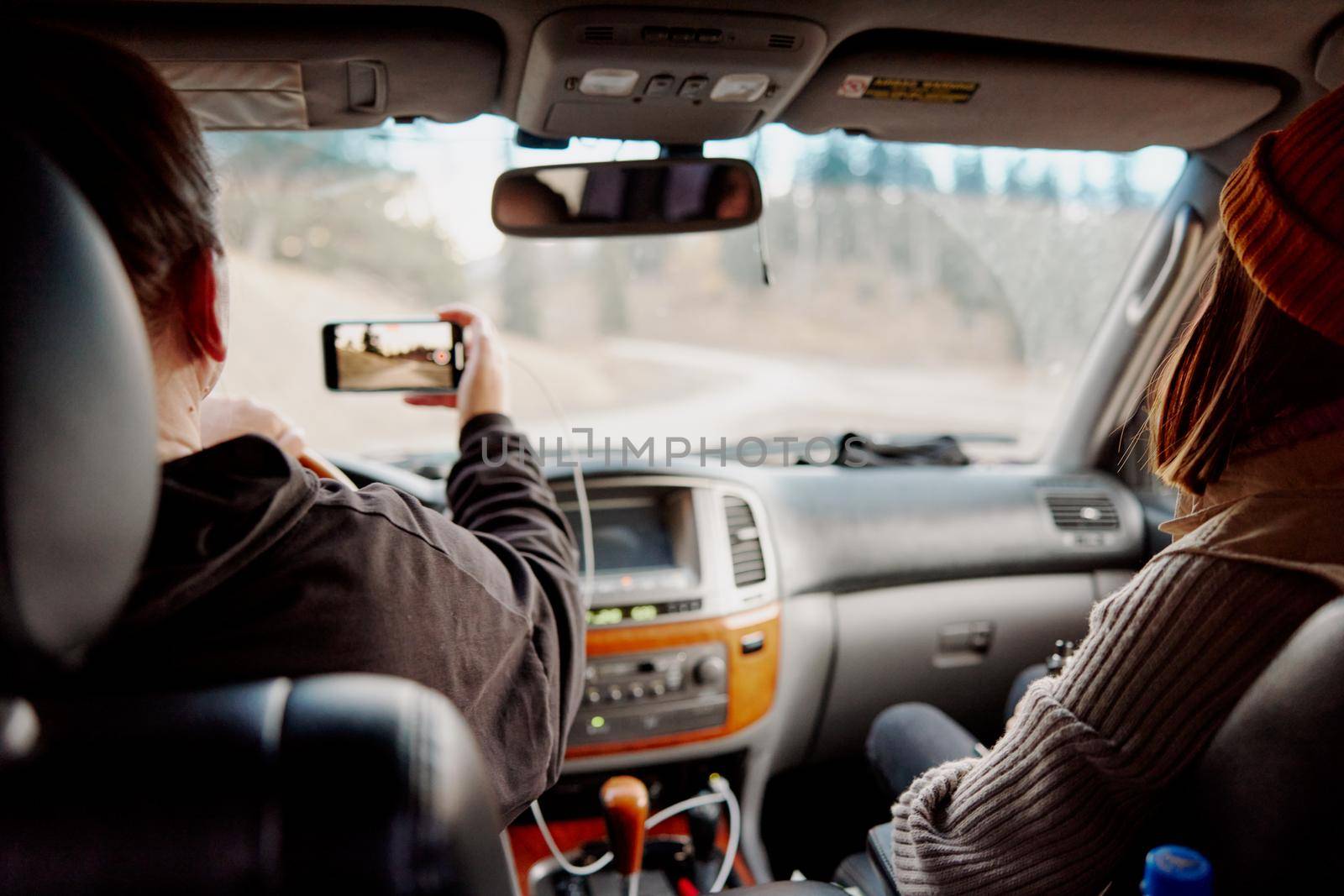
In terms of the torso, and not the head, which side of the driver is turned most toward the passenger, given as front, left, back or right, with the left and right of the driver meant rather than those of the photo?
right

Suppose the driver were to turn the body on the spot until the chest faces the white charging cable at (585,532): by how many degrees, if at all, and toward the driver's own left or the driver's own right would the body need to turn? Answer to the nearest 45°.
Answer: approximately 45° to the driver's own right

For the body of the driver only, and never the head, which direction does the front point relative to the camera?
away from the camera

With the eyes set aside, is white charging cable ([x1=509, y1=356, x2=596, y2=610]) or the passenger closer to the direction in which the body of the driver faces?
the white charging cable

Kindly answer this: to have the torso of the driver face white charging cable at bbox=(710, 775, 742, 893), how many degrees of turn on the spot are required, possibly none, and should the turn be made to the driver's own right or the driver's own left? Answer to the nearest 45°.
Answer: approximately 45° to the driver's own right

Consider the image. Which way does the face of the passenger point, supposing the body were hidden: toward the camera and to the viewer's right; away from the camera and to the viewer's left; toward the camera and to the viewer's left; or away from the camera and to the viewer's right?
away from the camera and to the viewer's left
